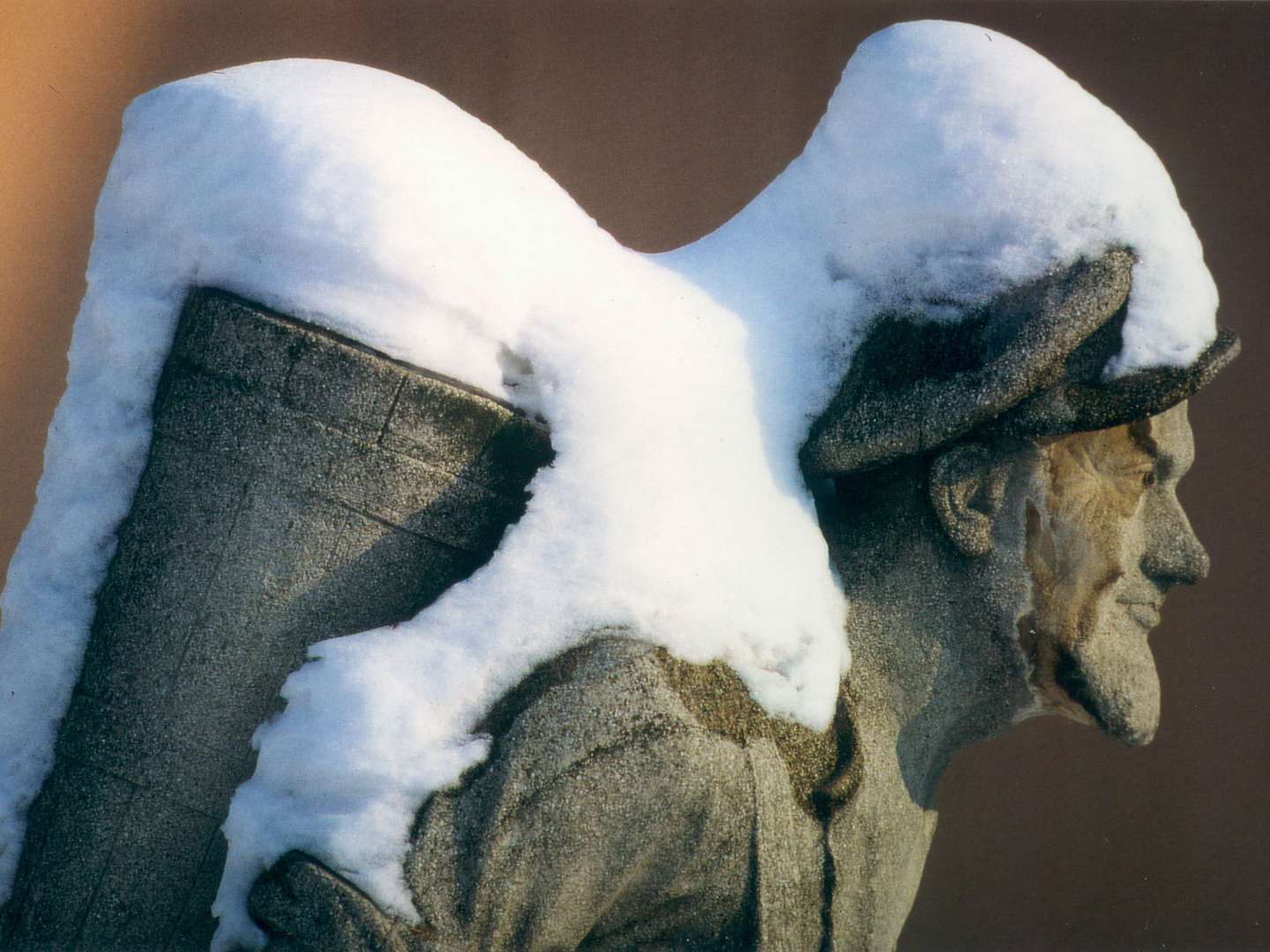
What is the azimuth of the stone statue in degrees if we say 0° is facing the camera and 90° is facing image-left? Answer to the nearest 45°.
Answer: approximately 270°
